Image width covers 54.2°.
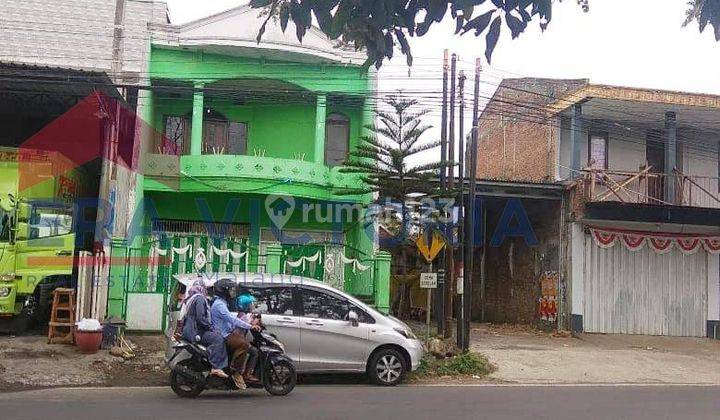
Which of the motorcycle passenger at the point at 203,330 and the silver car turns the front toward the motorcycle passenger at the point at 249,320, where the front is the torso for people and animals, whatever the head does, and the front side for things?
the motorcycle passenger at the point at 203,330

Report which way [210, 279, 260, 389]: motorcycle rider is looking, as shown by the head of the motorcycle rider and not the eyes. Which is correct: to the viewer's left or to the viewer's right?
to the viewer's right

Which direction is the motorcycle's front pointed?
to the viewer's right

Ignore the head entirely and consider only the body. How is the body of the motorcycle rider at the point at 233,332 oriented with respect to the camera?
to the viewer's right

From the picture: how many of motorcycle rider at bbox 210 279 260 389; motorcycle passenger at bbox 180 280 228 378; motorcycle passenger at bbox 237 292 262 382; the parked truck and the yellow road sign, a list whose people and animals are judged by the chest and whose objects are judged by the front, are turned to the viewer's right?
3

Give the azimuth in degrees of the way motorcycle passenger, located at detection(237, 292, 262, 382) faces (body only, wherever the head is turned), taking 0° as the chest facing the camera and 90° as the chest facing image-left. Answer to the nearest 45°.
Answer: approximately 270°

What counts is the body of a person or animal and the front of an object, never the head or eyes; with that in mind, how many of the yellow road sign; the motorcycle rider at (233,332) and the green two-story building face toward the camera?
2

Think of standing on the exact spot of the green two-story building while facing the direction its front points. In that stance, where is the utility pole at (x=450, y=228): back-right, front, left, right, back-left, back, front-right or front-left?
front-left

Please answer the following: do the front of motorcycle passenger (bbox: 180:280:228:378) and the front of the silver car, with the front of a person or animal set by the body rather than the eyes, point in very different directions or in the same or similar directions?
same or similar directions

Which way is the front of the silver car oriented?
to the viewer's right

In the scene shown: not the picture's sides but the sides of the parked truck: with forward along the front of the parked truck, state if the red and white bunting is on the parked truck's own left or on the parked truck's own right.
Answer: on the parked truck's own left

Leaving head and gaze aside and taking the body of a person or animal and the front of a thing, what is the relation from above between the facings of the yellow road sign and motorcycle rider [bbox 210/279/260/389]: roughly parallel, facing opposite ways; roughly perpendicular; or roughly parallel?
roughly perpendicular

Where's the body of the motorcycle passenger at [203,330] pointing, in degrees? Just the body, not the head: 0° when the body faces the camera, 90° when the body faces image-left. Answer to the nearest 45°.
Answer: approximately 270°

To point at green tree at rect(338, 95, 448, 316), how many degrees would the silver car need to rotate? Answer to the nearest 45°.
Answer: approximately 90° to its left

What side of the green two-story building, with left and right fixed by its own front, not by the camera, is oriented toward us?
front

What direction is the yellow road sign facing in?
toward the camera

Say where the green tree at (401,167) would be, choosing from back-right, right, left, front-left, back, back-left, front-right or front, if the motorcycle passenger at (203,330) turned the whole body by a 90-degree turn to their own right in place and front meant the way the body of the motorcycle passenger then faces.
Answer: back-left

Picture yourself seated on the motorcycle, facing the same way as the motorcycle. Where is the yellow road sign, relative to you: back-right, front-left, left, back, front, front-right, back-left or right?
front-left

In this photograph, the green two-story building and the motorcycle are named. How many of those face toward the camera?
1
